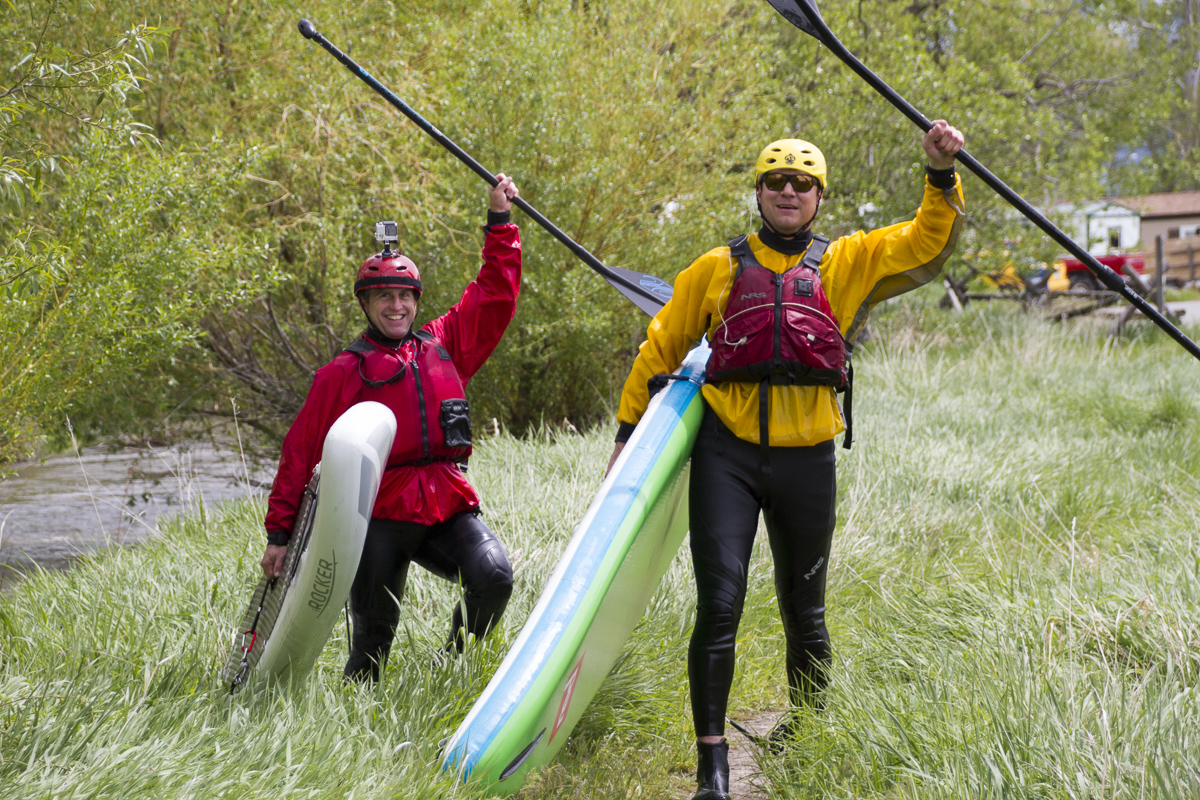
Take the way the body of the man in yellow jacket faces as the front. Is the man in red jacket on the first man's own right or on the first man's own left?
on the first man's own right

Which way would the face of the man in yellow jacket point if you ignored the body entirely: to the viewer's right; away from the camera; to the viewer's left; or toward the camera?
toward the camera

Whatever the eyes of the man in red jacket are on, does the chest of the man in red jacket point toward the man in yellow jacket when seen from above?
no

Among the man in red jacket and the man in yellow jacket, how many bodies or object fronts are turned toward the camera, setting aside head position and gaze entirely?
2

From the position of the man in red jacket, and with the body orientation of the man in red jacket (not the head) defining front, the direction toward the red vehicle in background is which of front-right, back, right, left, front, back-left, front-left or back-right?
back-left

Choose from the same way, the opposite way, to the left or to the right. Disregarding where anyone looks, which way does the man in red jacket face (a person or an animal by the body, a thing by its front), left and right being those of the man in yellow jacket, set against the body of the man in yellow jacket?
the same way

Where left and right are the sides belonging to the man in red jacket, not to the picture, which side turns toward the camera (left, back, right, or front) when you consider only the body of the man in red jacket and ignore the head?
front

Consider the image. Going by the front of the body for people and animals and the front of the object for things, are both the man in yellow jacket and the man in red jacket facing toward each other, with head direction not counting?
no

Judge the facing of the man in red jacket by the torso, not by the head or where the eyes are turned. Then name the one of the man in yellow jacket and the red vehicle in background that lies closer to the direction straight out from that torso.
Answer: the man in yellow jacket

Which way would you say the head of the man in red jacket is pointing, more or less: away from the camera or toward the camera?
toward the camera

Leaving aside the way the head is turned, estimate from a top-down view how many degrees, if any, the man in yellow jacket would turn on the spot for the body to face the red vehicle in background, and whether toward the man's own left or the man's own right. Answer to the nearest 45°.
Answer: approximately 180°
